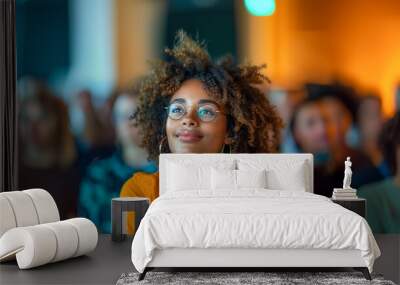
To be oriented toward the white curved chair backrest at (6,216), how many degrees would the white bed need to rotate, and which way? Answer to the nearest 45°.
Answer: approximately 90° to its right

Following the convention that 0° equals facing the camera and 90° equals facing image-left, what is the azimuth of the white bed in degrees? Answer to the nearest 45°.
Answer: approximately 0°

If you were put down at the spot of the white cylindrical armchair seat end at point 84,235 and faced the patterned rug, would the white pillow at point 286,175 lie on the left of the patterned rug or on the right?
left

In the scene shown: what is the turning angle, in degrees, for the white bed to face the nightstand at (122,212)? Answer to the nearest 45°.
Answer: approximately 135° to its right

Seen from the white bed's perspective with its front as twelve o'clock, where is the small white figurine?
The small white figurine is roughly at 7 o'clock from the white bed.

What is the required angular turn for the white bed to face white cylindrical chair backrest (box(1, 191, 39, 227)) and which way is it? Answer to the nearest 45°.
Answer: approximately 90° to its right

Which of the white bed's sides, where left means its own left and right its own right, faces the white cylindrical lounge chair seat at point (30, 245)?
right
